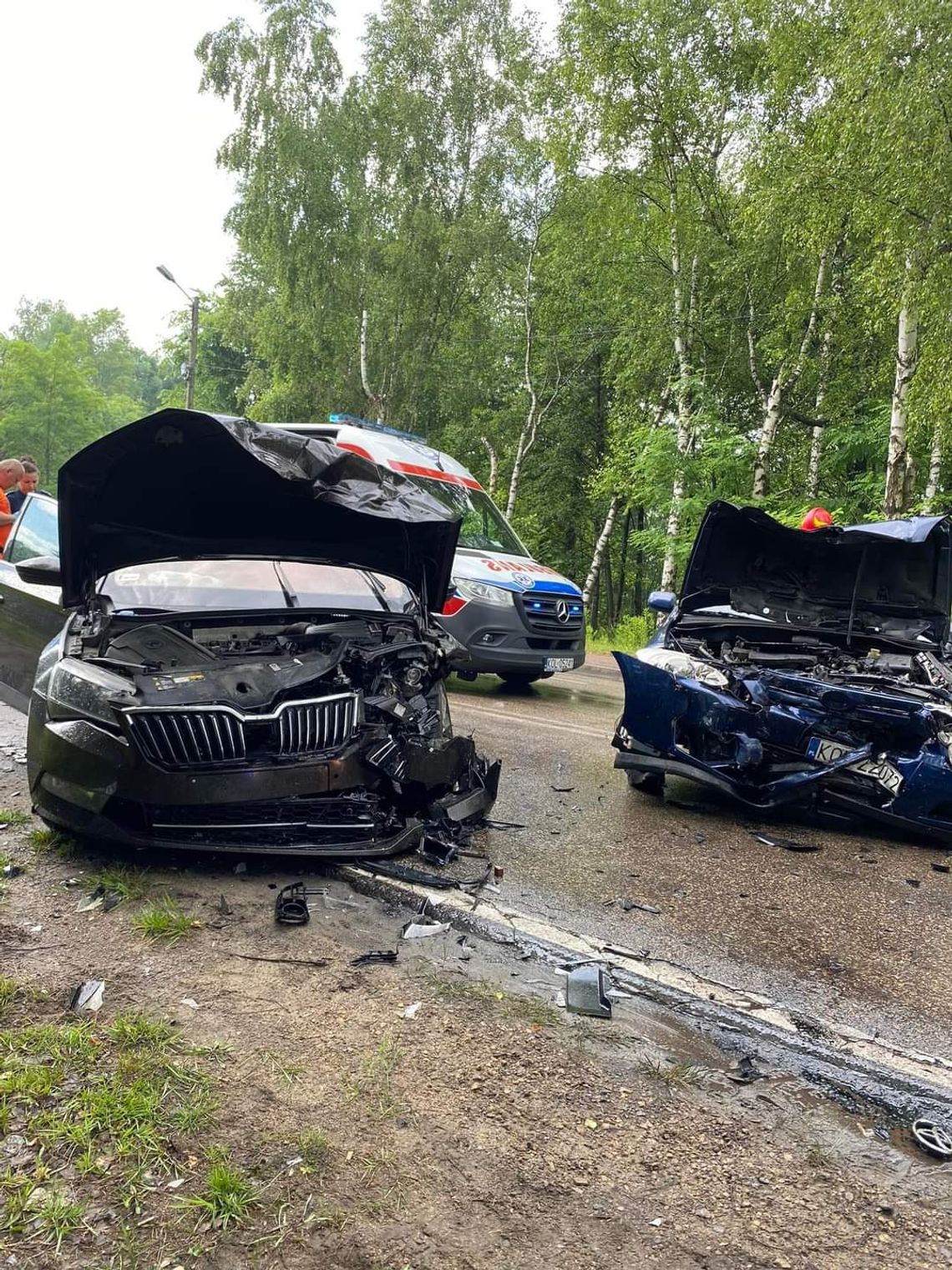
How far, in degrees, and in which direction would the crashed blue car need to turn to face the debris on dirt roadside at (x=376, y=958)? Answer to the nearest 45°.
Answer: approximately 45° to its right

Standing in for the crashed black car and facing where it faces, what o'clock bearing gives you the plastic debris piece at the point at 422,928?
The plastic debris piece is roughly at 11 o'clock from the crashed black car.

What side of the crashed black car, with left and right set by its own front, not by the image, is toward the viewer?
front

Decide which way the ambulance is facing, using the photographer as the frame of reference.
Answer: facing the viewer and to the right of the viewer

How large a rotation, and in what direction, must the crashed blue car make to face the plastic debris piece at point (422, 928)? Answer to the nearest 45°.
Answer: approximately 45° to its right

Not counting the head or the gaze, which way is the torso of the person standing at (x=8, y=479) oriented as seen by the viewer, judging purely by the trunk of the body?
to the viewer's right

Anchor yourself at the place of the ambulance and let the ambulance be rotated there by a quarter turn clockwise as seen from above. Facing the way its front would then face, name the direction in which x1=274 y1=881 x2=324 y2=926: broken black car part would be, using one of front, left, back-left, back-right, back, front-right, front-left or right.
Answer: front-left

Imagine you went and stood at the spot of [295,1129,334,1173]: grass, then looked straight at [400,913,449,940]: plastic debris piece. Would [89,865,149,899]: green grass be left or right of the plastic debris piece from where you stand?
left

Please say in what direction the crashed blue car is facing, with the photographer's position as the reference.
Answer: facing the viewer

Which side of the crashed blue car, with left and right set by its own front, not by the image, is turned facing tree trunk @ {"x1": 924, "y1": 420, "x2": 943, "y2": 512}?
back

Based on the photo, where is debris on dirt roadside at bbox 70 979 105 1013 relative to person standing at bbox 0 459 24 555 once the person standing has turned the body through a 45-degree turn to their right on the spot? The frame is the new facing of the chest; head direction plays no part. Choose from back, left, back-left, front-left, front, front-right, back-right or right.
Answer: front-right

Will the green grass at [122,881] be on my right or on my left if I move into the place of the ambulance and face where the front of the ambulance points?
on my right

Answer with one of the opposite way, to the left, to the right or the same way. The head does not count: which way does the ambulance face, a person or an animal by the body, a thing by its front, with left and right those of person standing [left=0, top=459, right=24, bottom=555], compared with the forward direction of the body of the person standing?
to the right

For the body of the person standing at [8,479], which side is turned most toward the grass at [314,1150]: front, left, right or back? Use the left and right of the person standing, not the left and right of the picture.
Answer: right

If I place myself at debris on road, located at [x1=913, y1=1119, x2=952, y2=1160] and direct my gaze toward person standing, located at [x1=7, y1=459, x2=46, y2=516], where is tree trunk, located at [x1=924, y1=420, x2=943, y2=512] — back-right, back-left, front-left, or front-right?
front-right

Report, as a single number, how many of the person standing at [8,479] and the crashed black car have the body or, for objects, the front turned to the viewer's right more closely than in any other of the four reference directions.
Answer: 1
